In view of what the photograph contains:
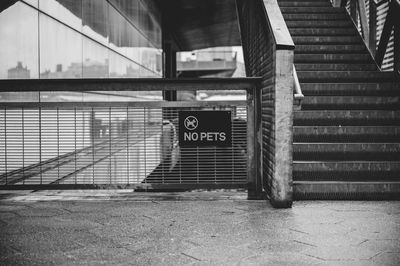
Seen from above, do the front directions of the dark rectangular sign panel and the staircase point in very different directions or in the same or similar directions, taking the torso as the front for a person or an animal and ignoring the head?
same or similar directions

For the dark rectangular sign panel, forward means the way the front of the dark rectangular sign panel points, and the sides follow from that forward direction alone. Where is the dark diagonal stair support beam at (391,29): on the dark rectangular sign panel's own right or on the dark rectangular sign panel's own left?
on the dark rectangular sign panel's own left

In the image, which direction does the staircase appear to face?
toward the camera

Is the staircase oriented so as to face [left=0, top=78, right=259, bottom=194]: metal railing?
no

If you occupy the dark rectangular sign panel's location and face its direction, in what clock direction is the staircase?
The staircase is roughly at 8 o'clock from the dark rectangular sign panel.

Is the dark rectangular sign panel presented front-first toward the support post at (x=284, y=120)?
no

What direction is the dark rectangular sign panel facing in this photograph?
toward the camera

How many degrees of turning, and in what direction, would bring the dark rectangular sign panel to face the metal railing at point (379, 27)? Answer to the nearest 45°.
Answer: approximately 135° to its left

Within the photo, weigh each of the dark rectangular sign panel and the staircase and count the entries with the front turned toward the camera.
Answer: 2

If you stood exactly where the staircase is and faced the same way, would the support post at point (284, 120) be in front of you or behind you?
in front

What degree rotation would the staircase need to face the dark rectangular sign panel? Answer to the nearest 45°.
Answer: approximately 45° to its right
